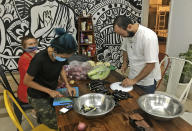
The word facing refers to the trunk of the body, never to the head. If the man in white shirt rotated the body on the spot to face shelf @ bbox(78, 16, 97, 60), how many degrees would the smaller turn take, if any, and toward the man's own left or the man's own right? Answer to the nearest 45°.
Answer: approximately 90° to the man's own right

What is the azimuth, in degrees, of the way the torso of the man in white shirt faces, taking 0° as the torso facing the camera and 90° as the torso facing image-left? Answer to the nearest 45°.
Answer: approximately 45°

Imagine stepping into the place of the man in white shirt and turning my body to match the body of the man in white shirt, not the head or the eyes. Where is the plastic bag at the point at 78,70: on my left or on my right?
on my right

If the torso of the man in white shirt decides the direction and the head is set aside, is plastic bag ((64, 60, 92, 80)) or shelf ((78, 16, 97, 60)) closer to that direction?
the plastic bag

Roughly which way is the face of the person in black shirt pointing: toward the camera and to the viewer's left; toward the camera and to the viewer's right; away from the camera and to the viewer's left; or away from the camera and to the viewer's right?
toward the camera and to the viewer's right

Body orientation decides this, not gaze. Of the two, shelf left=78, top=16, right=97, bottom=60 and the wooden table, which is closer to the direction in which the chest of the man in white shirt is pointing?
the wooden table
